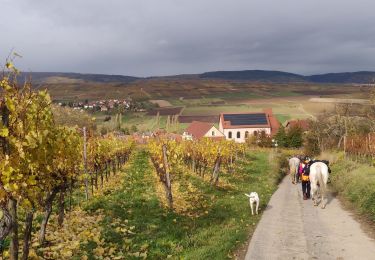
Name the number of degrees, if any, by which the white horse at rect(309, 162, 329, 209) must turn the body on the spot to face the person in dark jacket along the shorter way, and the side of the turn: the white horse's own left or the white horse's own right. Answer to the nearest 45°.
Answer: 0° — it already faces them

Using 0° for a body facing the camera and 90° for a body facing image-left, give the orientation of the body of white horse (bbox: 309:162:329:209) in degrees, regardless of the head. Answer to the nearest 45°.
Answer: approximately 180°
